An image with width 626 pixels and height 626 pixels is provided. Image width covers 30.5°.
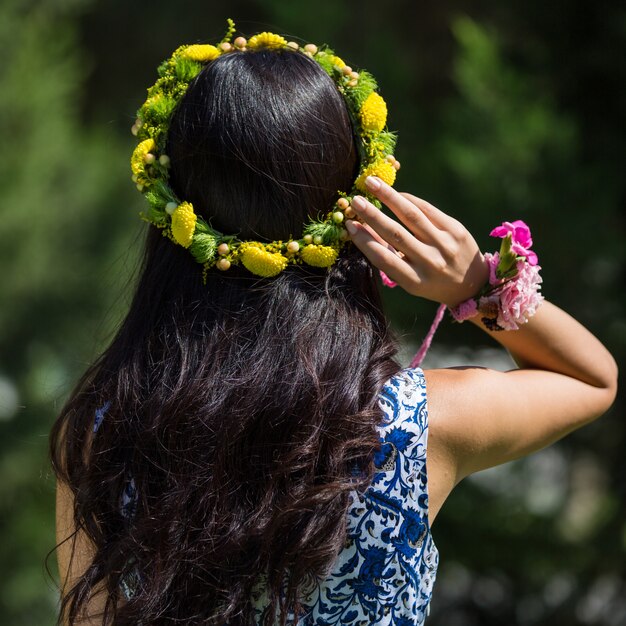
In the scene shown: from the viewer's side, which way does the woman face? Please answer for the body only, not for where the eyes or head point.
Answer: away from the camera

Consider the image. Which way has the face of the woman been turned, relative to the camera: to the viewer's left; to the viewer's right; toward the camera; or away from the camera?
away from the camera
